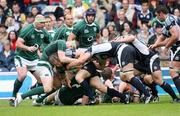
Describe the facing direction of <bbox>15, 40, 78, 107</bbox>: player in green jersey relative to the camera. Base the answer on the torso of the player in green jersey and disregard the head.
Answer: to the viewer's right

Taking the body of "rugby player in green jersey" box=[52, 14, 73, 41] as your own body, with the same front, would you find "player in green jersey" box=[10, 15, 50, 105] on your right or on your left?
on your right

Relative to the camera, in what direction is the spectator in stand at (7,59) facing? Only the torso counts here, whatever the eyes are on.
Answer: toward the camera

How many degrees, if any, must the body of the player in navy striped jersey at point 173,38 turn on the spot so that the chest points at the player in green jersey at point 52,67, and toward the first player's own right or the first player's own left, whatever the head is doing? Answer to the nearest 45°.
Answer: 0° — they already face them

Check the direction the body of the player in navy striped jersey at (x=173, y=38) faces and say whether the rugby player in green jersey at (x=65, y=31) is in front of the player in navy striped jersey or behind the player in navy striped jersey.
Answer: in front

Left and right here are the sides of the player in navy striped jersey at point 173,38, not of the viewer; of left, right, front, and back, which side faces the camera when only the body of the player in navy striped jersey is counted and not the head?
left

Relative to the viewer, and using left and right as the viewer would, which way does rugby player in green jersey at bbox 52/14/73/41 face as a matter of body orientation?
facing the viewer and to the right of the viewer

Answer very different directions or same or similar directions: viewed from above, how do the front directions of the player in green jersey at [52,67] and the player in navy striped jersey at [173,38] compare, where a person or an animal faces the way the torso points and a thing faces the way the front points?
very different directions

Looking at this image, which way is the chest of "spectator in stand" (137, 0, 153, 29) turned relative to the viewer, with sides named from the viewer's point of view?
facing the viewer

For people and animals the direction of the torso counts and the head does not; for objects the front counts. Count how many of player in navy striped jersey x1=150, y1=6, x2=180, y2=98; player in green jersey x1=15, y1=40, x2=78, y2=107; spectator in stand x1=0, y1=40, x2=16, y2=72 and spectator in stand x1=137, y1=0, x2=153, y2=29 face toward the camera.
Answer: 2

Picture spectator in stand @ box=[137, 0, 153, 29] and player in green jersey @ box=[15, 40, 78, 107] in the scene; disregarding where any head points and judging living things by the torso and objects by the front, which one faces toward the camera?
the spectator in stand

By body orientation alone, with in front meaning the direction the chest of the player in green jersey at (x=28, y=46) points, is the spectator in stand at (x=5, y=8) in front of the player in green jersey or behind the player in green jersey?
behind
